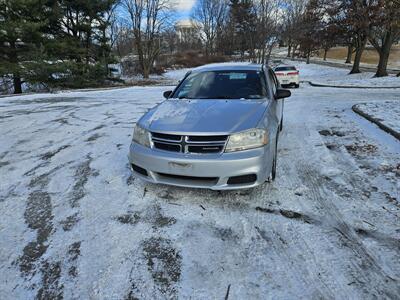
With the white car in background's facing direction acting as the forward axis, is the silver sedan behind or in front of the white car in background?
behind

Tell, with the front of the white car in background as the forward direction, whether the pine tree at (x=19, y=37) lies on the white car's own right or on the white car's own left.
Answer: on the white car's own left

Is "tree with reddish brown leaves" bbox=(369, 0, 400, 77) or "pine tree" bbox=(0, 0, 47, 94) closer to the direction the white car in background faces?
the tree with reddish brown leaves

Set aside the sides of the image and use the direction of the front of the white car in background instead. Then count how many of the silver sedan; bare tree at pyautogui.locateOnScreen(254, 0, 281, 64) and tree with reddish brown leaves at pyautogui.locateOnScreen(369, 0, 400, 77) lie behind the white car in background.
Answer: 1

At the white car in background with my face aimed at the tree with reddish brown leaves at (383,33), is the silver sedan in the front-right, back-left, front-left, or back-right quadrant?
back-right

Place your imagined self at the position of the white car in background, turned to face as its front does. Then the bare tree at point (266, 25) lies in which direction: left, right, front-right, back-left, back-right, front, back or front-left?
front

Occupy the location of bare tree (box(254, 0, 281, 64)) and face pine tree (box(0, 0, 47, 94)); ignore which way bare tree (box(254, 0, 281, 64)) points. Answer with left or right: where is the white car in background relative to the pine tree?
left

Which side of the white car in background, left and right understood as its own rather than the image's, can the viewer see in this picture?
back

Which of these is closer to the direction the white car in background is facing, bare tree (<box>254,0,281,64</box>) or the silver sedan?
the bare tree

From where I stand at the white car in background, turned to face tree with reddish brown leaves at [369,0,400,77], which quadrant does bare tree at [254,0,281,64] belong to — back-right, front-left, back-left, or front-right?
front-left

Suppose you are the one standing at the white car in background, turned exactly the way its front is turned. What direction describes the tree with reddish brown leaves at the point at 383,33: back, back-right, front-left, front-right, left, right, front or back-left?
front-right
